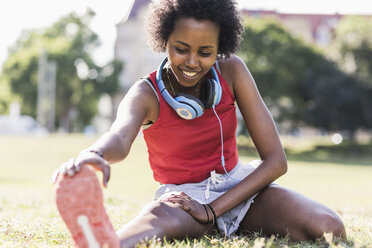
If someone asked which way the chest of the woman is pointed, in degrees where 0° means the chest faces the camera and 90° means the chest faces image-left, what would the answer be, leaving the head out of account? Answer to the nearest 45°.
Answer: approximately 0°

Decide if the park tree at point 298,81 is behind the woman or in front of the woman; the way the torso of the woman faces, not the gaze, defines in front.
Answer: behind
